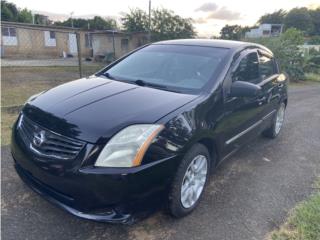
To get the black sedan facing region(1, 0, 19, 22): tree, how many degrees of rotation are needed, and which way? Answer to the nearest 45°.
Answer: approximately 90° to its right

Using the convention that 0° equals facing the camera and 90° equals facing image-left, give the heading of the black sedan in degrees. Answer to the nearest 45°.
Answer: approximately 45°

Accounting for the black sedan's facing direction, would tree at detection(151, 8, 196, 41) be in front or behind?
behind

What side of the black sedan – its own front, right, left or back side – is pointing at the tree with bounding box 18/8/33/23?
right

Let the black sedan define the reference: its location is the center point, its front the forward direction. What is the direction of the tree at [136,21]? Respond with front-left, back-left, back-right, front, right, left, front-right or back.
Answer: back-right

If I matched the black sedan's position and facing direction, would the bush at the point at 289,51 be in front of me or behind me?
behind

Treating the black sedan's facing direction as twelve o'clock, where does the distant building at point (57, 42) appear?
The distant building is roughly at 4 o'clock from the black sedan.

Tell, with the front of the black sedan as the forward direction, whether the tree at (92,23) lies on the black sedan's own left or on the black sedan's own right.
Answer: on the black sedan's own right
